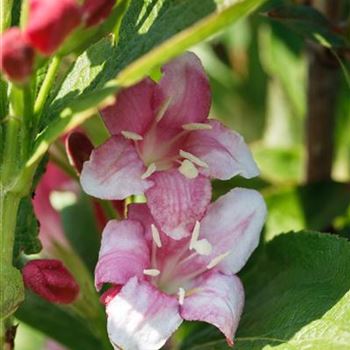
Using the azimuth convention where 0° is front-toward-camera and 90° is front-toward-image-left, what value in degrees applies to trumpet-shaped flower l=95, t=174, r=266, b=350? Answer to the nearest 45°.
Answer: approximately 0°
